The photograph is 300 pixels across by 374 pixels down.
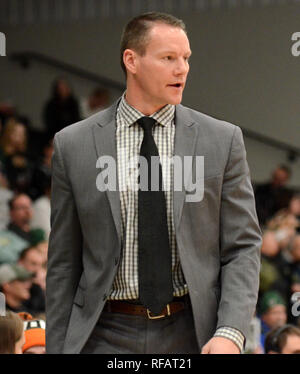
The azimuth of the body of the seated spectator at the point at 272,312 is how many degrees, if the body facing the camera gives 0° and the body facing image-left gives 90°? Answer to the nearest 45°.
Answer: approximately 315°

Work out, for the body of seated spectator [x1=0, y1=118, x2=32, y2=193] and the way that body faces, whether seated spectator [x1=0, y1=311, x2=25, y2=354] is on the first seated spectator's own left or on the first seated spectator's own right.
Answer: on the first seated spectator's own right

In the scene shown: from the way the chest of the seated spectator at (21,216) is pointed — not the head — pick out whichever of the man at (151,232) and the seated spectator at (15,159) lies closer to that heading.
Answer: the man

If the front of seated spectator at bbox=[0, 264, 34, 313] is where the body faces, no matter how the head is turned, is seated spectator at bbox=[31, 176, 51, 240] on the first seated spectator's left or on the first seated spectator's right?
on the first seated spectator's left

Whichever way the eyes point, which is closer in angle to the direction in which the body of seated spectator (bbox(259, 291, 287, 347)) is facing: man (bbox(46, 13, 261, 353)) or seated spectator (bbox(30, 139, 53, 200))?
the man
